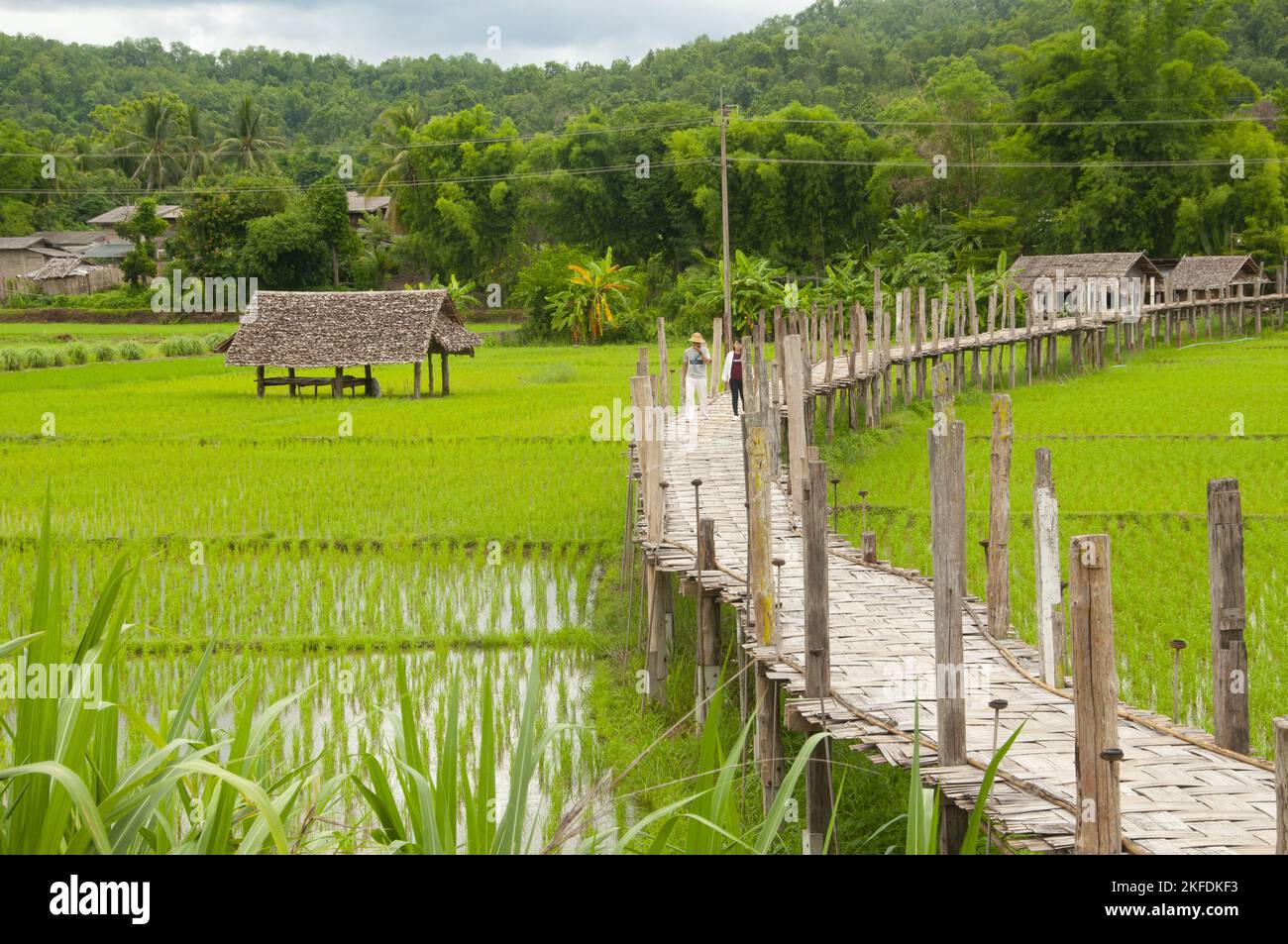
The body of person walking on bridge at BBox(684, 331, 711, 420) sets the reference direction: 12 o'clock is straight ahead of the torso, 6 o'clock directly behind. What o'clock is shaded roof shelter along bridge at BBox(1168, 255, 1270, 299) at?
The shaded roof shelter along bridge is roughly at 7 o'clock from the person walking on bridge.

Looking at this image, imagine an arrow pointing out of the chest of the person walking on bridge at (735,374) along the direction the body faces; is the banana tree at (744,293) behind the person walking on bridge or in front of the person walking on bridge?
behind

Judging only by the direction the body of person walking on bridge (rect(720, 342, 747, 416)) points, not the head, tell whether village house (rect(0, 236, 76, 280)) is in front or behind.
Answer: behind

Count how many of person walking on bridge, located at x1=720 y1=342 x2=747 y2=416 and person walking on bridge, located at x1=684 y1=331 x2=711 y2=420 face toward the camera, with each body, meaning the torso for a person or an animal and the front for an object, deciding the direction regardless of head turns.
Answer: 2

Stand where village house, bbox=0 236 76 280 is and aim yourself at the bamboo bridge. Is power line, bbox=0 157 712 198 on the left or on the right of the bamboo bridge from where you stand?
left

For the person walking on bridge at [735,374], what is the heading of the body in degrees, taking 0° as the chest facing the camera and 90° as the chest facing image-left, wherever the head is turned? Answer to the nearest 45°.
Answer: approximately 0°

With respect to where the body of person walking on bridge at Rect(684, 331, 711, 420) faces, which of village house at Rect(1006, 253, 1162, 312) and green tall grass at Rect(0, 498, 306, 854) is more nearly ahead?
the green tall grass

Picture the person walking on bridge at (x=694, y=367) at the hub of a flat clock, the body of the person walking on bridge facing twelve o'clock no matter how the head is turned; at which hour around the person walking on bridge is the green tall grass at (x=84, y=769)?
The green tall grass is roughly at 12 o'clock from the person walking on bridge.

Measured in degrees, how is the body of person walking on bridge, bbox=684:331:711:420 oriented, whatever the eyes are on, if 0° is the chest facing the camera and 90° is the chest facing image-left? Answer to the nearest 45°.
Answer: approximately 0°

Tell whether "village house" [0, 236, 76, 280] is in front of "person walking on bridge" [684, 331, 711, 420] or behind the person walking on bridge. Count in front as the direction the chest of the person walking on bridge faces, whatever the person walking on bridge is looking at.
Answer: behind
